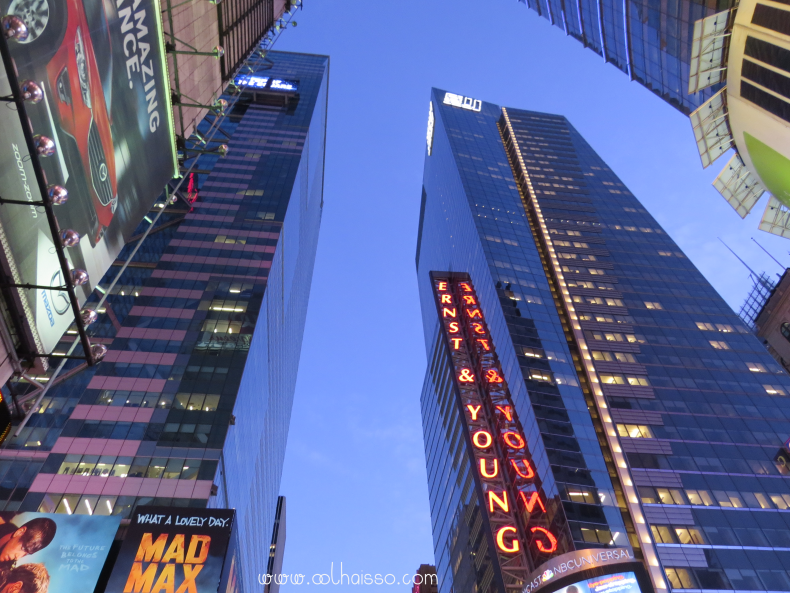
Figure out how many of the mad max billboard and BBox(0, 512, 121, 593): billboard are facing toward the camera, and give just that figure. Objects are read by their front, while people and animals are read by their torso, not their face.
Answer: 2

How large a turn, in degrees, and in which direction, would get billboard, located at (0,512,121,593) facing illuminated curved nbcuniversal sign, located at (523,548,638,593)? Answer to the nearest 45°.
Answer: approximately 45° to its left

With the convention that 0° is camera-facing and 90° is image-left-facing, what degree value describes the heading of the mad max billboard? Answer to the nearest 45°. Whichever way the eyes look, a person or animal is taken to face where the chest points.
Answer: approximately 0°

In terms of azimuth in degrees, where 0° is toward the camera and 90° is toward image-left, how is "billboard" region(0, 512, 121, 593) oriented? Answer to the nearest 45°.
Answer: approximately 0°

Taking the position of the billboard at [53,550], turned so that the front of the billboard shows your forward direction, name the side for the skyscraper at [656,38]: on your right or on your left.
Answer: on your left

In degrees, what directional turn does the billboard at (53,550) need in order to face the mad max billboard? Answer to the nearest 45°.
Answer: approximately 45° to its left

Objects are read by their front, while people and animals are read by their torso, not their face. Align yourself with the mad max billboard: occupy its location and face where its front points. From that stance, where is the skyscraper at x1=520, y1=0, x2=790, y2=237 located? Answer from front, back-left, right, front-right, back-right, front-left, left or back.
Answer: left
